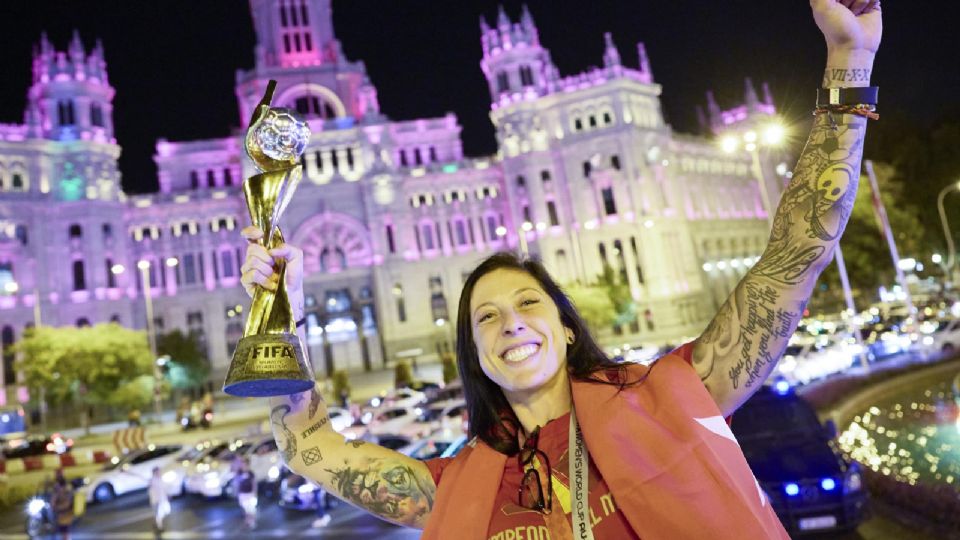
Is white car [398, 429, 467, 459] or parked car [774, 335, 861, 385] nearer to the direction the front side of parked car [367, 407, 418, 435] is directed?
the white car

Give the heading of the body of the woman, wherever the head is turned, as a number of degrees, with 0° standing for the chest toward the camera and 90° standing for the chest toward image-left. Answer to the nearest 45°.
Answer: approximately 0°

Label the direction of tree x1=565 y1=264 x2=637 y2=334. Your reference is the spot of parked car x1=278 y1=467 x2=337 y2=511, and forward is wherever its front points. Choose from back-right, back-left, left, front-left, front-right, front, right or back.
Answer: back

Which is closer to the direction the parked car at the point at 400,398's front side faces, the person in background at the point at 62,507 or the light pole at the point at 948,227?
the person in background

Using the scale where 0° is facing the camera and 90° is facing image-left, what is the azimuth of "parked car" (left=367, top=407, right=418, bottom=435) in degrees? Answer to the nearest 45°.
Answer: approximately 45°

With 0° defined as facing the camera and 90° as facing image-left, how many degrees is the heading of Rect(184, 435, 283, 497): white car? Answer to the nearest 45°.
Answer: approximately 45°

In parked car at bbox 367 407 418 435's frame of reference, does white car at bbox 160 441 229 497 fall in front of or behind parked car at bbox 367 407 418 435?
in front

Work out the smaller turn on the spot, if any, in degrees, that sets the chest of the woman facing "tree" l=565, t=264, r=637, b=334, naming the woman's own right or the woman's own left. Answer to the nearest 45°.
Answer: approximately 180°

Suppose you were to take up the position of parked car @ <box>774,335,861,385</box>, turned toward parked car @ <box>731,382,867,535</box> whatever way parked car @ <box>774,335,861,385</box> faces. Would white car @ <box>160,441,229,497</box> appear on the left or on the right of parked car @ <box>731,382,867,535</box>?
right

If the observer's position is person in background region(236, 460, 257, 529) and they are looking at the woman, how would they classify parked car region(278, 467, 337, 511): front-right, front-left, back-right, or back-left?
back-left
